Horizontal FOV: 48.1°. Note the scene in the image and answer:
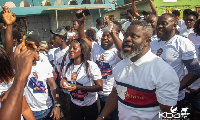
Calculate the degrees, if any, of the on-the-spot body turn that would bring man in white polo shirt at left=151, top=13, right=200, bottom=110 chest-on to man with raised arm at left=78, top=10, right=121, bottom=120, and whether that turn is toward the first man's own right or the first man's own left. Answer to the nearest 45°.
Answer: approximately 45° to the first man's own right

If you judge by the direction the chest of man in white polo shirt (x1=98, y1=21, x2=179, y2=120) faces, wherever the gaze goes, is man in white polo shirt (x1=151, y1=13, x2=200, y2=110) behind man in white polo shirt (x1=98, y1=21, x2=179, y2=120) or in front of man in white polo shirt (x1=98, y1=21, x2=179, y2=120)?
behind

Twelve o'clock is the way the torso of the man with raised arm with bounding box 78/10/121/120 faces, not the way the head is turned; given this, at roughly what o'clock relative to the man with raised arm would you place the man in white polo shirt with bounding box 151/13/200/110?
The man in white polo shirt is roughly at 10 o'clock from the man with raised arm.

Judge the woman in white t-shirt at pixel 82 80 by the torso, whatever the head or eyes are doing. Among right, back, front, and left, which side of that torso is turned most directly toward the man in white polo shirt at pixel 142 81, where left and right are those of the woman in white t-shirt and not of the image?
left

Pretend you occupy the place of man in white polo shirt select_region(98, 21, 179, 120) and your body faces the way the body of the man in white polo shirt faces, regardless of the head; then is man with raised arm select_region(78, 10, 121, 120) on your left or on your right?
on your right

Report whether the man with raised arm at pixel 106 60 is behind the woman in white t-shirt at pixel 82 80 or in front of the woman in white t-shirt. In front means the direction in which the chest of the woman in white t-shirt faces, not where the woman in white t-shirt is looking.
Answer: behind
